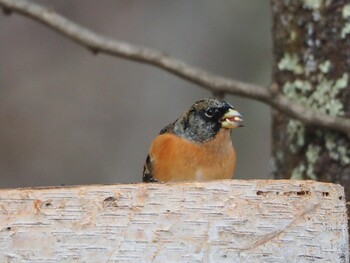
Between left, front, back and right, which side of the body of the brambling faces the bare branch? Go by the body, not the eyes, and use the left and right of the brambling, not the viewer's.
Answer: back

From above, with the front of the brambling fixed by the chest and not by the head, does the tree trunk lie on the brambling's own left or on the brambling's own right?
on the brambling's own left

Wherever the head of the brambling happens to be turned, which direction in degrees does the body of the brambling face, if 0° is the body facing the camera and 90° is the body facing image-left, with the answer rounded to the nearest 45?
approximately 315°
